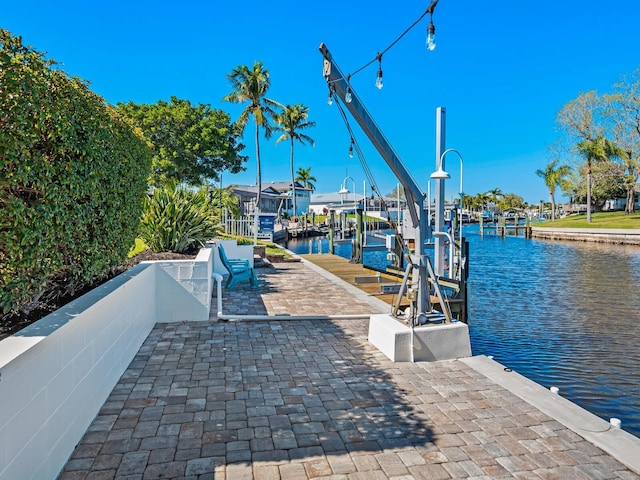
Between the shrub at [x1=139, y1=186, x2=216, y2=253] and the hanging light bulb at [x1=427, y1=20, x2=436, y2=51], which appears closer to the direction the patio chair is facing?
the hanging light bulb

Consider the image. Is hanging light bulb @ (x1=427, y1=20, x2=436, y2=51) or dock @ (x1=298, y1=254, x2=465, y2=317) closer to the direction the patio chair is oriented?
the dock

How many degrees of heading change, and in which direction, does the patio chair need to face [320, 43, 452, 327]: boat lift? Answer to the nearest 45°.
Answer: approximately 45° to its right

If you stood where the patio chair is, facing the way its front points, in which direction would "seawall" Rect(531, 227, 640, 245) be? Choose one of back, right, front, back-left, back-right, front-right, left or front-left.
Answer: front-left

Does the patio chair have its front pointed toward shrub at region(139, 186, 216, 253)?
no

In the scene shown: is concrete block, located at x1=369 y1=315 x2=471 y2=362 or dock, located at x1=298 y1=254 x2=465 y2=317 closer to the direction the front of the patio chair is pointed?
the dock

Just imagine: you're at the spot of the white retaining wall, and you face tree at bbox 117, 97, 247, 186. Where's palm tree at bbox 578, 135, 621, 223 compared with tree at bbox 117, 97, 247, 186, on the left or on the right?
right

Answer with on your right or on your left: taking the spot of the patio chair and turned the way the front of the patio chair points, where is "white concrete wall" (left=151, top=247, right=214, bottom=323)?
on your right

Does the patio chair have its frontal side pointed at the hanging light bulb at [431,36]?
no

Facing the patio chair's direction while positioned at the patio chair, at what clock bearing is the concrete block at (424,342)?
The concrete block is roughly at 2 o'clock from the patio chair.

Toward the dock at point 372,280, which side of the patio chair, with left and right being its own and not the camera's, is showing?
front

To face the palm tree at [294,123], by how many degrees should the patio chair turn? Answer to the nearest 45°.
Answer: approximately 90° to its left

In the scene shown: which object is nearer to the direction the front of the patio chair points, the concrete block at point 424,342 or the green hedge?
the concrete block

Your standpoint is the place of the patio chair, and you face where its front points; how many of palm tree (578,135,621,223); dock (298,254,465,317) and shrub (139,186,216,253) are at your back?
1

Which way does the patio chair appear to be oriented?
to the viewer's right
